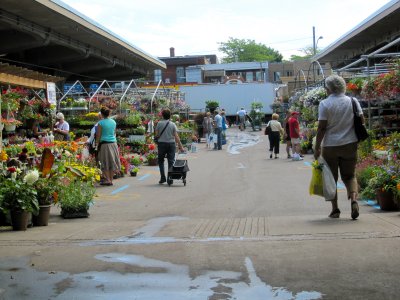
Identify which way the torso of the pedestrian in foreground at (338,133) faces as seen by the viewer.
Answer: away from the camera

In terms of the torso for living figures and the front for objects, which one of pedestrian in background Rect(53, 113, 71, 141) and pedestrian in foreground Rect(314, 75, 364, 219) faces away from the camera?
pedestrian in foreground Rect(314, 75, 364, 219)

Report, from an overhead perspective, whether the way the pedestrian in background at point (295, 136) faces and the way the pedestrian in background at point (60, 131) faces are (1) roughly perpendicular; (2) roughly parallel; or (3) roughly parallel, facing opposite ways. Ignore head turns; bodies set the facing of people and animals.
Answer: roughly perpendicular

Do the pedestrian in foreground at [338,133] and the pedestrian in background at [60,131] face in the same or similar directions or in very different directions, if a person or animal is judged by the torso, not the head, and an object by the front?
very different directions

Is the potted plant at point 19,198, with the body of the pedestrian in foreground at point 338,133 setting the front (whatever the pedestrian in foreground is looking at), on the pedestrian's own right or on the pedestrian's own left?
on the pedestrian's own left

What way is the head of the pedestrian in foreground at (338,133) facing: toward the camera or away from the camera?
away from the camera

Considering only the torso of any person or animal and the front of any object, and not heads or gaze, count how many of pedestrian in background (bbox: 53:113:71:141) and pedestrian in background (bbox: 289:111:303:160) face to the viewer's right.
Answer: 1

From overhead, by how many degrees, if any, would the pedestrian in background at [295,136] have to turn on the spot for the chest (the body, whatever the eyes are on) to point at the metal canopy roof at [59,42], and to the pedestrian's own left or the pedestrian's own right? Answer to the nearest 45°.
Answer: approximately 135° to the pedestrian's own left

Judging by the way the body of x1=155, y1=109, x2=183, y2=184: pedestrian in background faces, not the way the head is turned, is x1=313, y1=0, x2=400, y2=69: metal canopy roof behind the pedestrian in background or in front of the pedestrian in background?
in front
